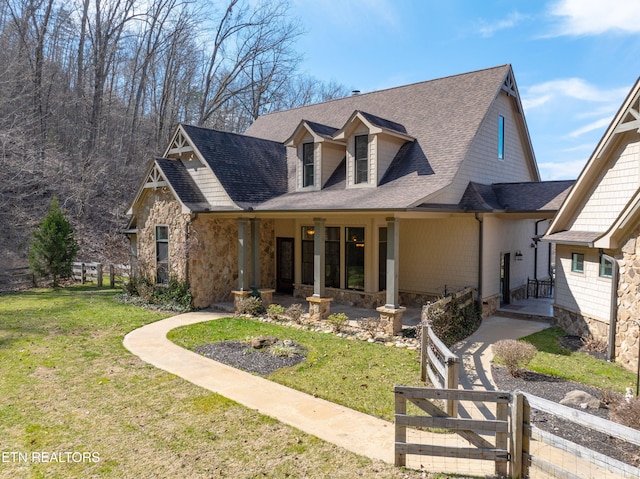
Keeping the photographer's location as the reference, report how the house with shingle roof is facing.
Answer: facing the viewer and to the left of the viewer

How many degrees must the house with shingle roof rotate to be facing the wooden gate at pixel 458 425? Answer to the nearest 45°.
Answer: approximately 45° to its left

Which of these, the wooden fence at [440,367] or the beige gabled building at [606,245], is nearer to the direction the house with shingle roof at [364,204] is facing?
the wooden fence

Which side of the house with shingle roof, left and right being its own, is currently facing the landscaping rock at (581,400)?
left

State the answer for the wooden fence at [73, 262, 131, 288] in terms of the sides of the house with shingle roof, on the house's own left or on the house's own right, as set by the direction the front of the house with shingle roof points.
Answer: on the house's own right

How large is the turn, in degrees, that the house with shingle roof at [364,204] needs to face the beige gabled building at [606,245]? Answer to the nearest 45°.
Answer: approximately 90° to its left

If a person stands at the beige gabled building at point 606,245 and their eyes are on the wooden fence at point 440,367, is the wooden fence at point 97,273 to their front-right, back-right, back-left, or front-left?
front-right

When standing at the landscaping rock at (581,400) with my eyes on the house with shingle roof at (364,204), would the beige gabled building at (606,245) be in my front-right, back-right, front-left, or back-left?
front-right

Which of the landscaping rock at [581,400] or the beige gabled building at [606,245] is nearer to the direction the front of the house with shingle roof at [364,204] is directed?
the landscaping rock

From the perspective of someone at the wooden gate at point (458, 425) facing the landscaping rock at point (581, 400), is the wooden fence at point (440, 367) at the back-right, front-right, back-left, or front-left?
front-left

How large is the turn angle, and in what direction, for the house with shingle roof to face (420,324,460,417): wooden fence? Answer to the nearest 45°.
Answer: approximately 45° to its left
